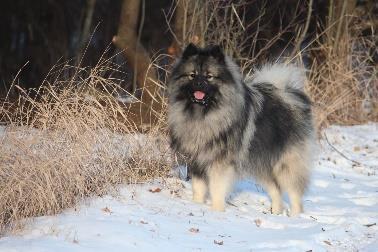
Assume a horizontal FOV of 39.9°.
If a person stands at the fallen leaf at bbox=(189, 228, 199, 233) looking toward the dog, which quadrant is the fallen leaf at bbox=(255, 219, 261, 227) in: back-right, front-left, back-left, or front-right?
front-right

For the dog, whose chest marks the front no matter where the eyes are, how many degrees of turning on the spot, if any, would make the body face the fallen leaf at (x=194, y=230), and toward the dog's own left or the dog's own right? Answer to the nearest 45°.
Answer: approximately 45° to the dog's own left

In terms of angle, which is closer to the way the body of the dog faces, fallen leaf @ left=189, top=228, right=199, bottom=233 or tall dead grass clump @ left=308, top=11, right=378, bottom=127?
the fallen leaf

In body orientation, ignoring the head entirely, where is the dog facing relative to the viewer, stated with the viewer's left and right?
facing the viewer and to the left of the viewer

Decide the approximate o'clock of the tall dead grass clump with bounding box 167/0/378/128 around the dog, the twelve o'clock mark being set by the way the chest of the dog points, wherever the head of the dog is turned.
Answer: The tall dead grass clump is roughly at 5 o'clock from the dog.

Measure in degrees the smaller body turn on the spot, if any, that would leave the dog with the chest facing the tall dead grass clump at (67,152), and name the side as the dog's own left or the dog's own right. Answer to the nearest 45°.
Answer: approximately 45° to the dog's own right
